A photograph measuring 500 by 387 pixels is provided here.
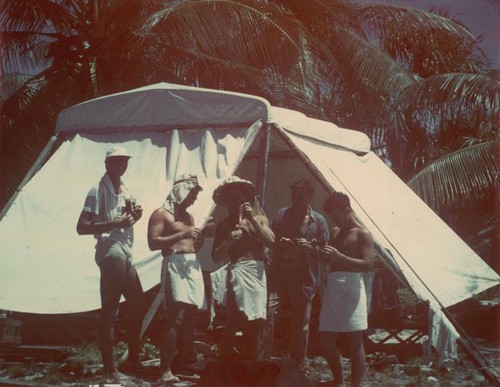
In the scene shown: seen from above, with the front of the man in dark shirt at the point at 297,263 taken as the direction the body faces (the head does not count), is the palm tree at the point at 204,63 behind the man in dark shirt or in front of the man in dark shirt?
behind

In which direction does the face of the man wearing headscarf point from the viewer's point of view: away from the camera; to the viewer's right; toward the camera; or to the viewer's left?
to the viewer's right

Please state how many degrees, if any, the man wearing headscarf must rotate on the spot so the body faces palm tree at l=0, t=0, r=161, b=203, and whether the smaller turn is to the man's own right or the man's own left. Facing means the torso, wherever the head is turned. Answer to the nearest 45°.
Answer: approximately 135° to the man's own left

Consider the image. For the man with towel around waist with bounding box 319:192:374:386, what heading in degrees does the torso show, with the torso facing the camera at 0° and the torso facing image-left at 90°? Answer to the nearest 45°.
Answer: approximately 45°

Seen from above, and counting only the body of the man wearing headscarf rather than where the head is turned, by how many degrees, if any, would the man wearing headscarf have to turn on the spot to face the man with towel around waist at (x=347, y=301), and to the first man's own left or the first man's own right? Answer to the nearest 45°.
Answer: approximately 45° to the first man's own left

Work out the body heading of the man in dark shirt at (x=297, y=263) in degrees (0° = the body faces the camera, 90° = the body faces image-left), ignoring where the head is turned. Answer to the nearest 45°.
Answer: approximately 0°

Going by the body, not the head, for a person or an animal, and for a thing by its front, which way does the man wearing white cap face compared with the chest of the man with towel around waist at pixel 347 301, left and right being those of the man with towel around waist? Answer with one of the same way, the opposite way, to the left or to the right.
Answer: to the left

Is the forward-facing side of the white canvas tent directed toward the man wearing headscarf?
yes

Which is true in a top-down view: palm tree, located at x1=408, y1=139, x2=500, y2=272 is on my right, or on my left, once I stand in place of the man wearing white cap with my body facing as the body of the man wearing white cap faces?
on my left

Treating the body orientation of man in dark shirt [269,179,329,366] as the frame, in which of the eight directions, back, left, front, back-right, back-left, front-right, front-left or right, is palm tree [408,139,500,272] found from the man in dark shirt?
back-left

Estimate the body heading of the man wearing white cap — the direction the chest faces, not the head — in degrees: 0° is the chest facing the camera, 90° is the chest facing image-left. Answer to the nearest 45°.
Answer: approximately 315°
